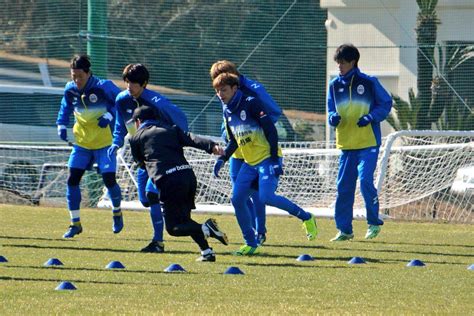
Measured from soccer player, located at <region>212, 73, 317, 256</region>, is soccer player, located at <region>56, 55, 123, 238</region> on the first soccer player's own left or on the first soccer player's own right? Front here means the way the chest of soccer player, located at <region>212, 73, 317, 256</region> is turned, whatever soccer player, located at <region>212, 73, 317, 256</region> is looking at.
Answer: on the first soccer player's own right

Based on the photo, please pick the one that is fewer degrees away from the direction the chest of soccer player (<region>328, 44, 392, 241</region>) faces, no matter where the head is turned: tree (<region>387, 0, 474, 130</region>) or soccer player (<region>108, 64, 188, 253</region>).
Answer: the soccer player

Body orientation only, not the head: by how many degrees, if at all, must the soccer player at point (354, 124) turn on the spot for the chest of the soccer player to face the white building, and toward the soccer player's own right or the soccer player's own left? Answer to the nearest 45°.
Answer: approximately 135° to the soccer player's own right

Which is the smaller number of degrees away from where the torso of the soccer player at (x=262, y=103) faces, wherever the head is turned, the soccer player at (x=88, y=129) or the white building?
the soccer player

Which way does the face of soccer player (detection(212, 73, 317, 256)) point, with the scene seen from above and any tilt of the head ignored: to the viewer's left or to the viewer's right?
to the viewer's left
